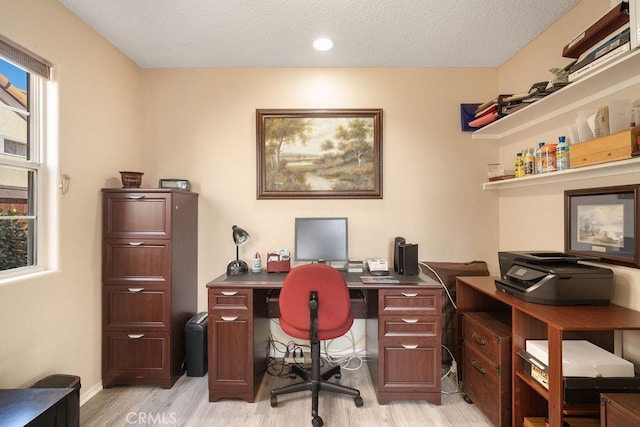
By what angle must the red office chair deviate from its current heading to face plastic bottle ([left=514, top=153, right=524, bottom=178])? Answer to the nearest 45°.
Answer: approximately 90° to its right

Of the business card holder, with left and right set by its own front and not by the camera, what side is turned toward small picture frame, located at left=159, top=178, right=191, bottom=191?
right

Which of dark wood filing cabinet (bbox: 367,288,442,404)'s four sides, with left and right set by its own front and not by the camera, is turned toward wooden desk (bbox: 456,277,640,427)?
left

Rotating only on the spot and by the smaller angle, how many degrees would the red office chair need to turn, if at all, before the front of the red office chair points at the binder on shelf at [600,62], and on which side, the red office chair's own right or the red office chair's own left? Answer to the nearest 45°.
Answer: approximately 90° to the red office chair's own right

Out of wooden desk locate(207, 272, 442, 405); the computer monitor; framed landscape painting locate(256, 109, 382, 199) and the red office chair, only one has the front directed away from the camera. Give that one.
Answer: the red office chair

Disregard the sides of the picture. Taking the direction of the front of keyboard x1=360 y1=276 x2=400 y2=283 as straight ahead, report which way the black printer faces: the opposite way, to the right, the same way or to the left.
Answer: to the right

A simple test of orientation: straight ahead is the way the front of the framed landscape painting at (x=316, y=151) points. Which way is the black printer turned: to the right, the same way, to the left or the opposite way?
to the right

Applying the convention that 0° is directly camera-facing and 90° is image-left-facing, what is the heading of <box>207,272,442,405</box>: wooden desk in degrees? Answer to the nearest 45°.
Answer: approximately 0°

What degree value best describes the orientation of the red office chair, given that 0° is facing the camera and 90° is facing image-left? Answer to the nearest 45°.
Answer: approximately 180°

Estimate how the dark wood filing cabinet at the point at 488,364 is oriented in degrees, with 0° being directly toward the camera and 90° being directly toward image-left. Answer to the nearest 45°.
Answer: approximately 45°
